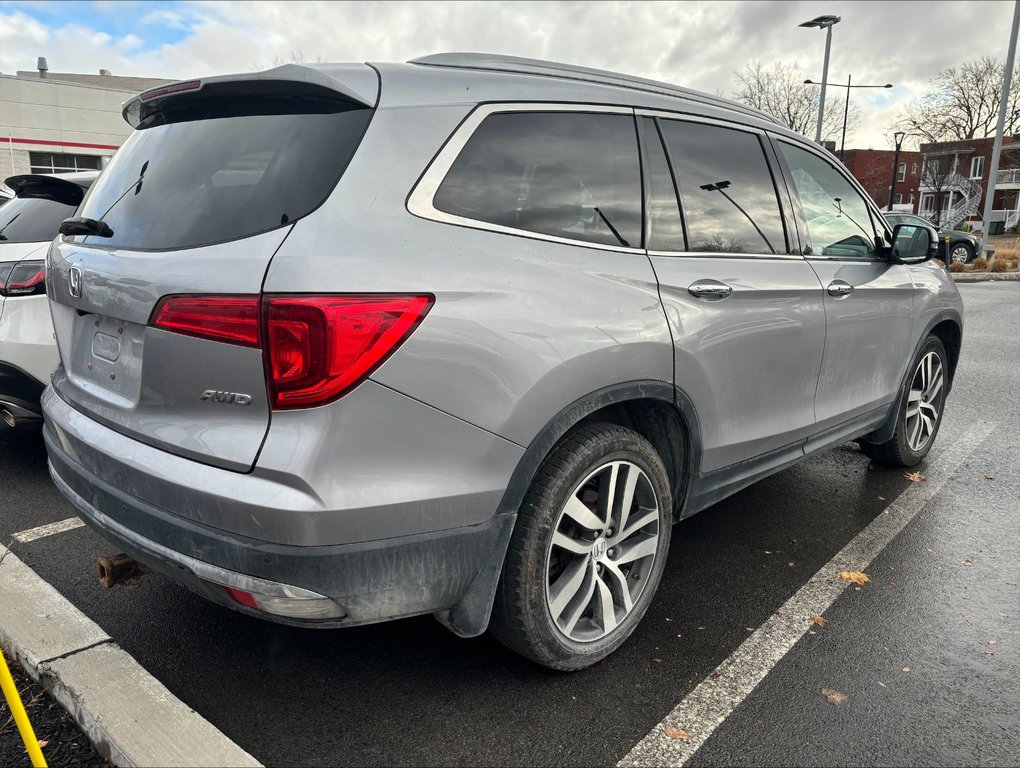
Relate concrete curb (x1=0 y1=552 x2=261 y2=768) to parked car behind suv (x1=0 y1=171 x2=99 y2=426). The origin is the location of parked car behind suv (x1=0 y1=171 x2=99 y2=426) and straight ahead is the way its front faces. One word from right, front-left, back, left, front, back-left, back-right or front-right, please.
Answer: back-right

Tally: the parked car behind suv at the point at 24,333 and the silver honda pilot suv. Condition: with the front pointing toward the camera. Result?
0

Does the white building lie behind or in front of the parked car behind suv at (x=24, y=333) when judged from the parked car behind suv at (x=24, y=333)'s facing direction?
in front

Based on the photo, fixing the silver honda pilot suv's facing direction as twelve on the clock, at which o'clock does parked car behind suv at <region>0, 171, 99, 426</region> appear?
The parked car behind suv is roughly at 9 o'clock from the silver honda pilot suv.

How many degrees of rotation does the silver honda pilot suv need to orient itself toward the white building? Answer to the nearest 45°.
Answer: approximately 90° to its left

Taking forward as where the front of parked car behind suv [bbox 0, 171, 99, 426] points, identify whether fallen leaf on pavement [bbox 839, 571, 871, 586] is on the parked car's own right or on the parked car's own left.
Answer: on the parked car's own right

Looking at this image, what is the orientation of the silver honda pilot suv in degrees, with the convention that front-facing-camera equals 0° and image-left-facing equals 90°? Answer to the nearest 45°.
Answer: approximately 225°

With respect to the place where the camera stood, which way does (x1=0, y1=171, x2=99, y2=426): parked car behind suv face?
facing away from the viewer and to the right of the viewer

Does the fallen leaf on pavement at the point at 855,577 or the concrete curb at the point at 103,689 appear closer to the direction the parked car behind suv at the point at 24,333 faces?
the fallen leaf on pavement
